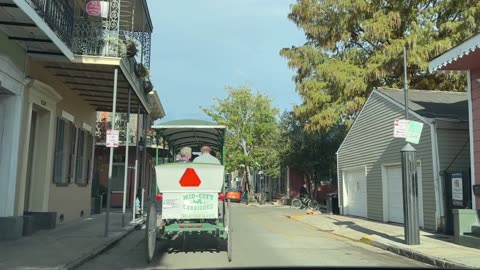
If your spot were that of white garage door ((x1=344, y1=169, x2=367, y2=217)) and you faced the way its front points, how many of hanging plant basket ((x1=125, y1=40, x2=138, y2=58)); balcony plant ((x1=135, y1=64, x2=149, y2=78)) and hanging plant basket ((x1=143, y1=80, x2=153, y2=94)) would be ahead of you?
3

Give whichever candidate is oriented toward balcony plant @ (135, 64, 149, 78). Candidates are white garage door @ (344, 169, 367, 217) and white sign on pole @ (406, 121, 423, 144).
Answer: the white garage door

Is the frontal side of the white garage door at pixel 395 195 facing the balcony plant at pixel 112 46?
yes

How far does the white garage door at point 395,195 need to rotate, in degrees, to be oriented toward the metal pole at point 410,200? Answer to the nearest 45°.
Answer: approximately 45° to its left

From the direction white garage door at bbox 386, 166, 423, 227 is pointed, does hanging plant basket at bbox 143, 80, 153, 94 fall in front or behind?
in front

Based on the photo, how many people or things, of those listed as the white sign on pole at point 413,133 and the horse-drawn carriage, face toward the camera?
1

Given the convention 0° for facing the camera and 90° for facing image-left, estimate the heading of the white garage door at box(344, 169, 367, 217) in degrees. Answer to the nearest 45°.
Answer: approximately 45°

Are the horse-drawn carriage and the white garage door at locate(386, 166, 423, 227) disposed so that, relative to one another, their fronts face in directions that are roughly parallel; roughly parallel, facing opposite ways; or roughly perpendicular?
roughly perpendicular

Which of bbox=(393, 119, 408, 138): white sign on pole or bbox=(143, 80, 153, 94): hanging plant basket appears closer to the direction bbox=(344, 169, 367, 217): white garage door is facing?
the hanging plant basket

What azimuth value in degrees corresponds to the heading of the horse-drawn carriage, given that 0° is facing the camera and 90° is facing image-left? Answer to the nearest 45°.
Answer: approximately 180°
